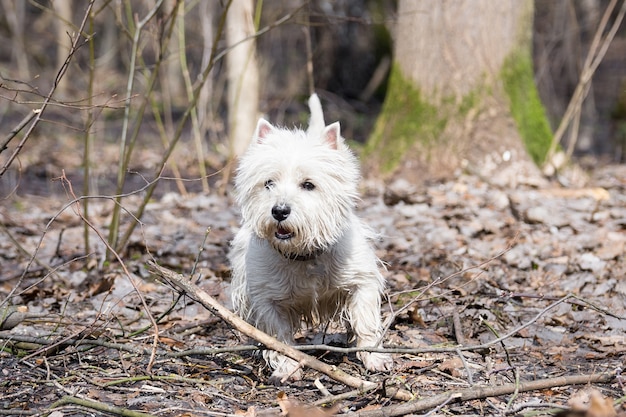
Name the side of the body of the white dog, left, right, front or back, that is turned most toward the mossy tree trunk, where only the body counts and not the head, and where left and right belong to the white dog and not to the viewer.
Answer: back

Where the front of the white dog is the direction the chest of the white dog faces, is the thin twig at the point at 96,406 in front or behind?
in front

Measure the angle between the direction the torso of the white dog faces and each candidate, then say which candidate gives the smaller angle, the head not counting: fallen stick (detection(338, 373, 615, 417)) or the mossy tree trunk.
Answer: the fallen stick

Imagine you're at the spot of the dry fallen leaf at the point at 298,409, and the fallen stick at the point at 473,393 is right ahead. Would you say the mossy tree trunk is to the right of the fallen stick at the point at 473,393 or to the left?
left

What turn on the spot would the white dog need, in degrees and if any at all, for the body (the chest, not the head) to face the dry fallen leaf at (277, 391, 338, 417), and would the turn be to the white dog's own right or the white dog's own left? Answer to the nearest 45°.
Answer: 0° — it already faces it

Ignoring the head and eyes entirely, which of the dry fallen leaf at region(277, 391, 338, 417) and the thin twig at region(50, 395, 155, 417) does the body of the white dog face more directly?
the dry fallen leaf

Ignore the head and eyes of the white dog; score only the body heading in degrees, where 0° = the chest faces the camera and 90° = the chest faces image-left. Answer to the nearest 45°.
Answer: approximately 0°

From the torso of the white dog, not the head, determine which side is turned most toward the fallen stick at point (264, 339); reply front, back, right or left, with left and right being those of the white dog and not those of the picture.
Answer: front

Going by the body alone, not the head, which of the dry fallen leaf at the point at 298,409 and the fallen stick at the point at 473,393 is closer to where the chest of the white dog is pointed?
the dry fallen leaf
